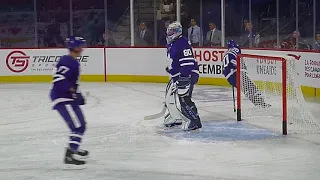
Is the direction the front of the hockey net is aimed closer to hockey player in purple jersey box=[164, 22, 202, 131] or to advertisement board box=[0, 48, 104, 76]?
the hockey player in purple jersey

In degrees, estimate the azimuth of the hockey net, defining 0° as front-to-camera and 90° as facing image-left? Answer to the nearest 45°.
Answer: approximately 45°

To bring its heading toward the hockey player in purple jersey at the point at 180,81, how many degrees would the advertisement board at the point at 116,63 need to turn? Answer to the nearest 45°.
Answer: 0° — it already faces them

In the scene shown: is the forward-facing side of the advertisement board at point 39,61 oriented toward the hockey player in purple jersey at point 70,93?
yes

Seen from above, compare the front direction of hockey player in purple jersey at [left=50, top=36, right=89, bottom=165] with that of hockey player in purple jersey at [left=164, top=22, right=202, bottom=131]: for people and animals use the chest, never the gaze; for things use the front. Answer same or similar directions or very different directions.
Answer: very different directions

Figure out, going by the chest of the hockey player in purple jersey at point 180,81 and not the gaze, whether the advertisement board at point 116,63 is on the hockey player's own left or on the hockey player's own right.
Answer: on the hockey player's own right
